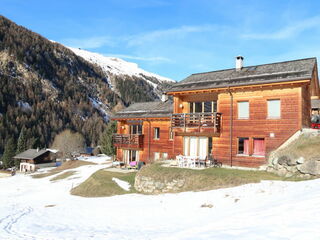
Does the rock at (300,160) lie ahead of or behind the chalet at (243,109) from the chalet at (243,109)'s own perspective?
ahead

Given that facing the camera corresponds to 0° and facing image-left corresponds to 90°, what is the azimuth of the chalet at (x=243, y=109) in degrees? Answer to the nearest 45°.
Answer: approximately 0°

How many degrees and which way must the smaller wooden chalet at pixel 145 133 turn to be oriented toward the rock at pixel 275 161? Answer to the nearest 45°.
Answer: approximately 45° to its left

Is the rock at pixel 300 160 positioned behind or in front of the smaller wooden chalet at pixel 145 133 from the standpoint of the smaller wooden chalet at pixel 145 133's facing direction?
in front

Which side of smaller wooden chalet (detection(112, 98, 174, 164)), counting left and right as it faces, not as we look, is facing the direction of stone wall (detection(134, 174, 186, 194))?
front

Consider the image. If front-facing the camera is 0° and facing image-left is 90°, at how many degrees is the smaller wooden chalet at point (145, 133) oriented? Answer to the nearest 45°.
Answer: approximately 0°
